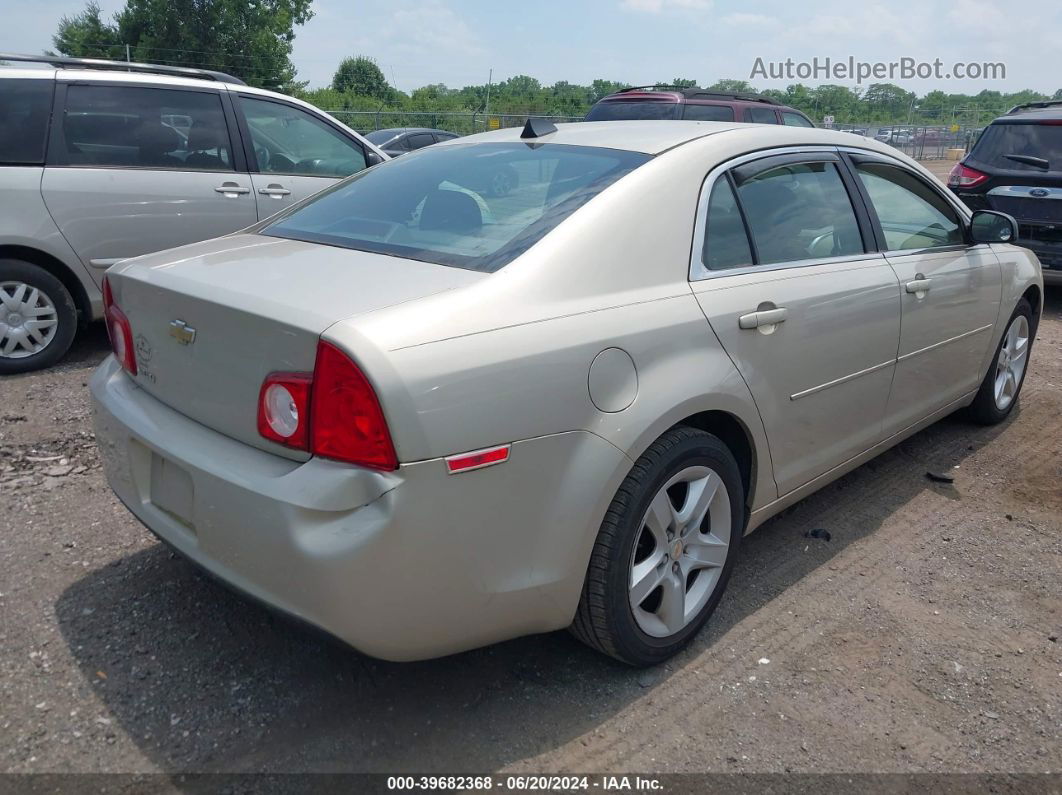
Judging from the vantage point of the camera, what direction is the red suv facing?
facing away from the viewer and to the right of the viewer

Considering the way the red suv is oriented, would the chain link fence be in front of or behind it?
in front

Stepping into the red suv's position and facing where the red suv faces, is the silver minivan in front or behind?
behind

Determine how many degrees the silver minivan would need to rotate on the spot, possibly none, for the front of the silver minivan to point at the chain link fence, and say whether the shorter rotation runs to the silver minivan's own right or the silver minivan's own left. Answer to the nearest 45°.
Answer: approximately 45° to the silver minivan's own left

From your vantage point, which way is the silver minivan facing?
to the viewer's right

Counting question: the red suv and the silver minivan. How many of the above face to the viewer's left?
0

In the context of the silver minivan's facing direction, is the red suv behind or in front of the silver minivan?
in front

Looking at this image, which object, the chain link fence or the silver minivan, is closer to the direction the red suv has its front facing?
the chain link fence
